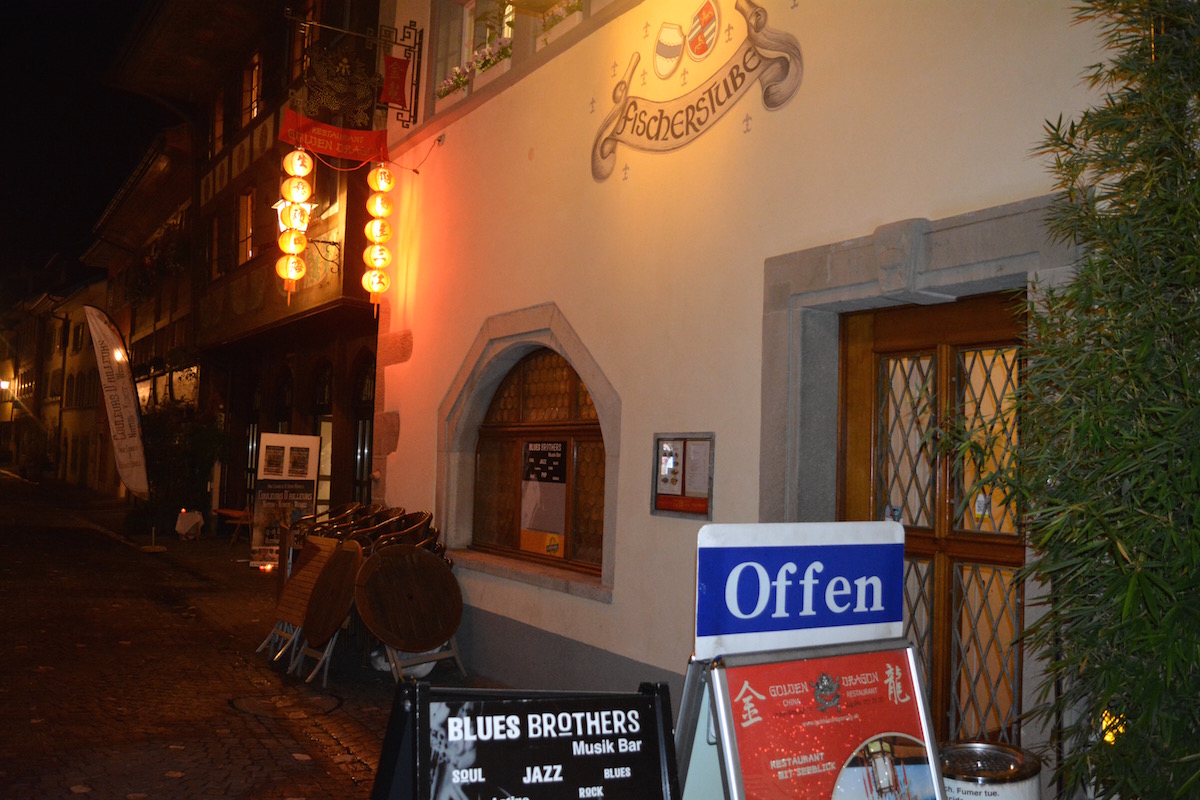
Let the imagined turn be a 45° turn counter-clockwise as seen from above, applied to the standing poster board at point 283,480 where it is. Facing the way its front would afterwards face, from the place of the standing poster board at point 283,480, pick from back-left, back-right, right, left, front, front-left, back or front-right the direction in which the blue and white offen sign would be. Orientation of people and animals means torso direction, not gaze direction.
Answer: front-right

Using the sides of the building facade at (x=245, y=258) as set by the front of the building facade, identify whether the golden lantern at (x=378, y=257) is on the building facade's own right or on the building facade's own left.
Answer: on the building facade's own left

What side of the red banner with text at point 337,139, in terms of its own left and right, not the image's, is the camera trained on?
front

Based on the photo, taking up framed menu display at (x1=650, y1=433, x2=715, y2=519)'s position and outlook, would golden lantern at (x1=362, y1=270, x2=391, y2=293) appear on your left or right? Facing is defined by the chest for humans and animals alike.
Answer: on your right

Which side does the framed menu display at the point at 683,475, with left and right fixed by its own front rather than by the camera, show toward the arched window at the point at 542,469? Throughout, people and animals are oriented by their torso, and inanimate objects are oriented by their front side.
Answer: right

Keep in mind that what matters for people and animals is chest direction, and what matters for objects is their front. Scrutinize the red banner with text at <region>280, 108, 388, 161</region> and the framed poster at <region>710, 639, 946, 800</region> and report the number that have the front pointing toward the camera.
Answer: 2

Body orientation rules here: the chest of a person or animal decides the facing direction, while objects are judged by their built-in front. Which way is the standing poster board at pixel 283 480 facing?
toward the camera

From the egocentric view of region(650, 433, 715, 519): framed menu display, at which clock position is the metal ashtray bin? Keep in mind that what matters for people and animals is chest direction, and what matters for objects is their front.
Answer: The metal ashtray bin is roughly at 10 o'clock from the framed menu display.

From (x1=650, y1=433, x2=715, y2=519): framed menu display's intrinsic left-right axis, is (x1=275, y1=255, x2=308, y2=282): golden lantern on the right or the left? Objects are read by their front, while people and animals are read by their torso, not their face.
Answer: on its right

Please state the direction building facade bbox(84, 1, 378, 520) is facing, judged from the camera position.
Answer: facing the viewer and to the left of the viewer

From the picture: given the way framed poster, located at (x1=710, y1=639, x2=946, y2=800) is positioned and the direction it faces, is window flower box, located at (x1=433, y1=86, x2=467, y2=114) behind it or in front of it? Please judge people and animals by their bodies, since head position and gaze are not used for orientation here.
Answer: behind
